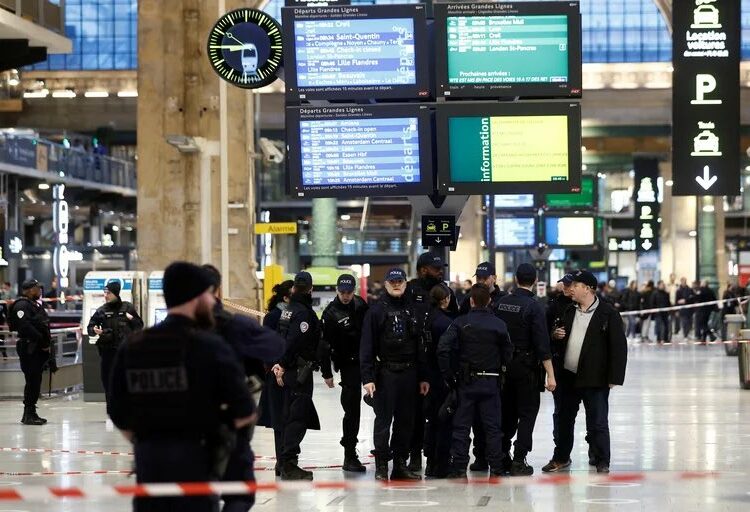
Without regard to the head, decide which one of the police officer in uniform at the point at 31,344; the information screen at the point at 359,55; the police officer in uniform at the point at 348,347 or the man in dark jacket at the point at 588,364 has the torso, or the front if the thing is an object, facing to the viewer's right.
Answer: the police officer in uniform at the point at 31,344

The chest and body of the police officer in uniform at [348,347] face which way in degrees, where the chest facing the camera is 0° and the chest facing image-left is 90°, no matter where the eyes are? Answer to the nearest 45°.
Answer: approximately 0°

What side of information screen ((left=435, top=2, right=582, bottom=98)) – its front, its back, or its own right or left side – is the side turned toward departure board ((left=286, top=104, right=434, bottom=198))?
right

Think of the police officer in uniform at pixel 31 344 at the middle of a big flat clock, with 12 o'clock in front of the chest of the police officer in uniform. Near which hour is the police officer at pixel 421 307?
The police officer is roughly at 2 o'clock from the police officer in uniform.

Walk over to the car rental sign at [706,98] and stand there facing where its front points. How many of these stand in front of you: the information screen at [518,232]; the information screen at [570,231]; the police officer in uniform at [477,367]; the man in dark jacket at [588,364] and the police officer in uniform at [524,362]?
3

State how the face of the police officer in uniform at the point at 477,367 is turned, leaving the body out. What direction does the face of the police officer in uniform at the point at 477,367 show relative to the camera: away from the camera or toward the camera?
away from the camera

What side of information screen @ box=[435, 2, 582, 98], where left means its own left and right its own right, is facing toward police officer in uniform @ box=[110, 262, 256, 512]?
front

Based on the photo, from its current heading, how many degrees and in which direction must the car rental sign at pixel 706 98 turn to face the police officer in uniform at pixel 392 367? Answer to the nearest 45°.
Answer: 0° — it already faces them

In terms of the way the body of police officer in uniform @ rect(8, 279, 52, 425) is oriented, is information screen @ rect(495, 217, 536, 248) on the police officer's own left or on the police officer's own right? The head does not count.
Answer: on the police officer's own left

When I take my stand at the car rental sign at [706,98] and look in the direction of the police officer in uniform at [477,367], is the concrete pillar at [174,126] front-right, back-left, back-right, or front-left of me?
front-right

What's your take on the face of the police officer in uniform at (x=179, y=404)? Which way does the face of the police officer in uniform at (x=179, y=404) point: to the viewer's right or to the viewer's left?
to the viewer's right

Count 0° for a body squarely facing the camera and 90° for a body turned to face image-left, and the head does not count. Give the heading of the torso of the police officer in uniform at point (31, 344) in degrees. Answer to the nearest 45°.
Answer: approximately 270°

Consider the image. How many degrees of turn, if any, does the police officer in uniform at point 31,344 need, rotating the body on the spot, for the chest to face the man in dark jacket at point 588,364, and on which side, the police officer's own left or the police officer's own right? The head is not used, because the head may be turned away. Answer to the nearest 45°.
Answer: approximately 45° to the police officer's own right

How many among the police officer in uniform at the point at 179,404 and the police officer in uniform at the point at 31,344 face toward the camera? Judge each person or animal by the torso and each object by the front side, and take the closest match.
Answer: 0

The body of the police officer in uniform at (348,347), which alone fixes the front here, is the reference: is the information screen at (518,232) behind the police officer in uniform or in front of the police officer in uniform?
behind

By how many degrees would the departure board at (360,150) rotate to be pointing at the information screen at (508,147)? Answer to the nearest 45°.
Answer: approximately 90° to its left

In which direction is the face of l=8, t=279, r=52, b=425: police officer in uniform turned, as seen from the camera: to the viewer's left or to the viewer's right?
to the viewer's right

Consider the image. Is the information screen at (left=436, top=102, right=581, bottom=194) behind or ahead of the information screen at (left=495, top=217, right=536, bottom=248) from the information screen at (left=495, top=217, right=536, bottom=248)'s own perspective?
ahead

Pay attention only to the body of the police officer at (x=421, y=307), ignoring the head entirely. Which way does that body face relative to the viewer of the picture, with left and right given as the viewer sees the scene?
facing the viewer and to the right of the viewer
